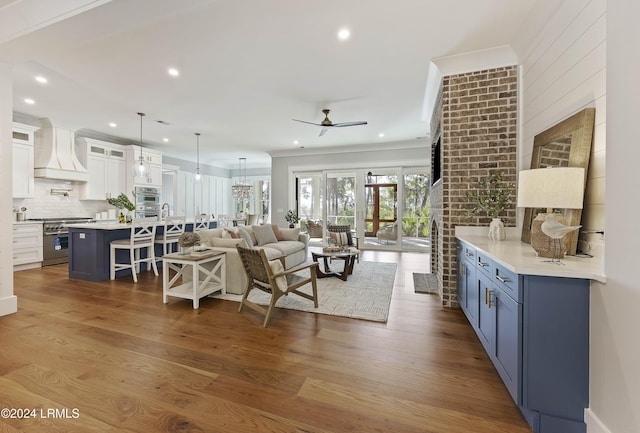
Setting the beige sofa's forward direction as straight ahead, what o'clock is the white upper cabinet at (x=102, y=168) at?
The white upper cabinet is roughly at 6 o'clock from the beige sofa.

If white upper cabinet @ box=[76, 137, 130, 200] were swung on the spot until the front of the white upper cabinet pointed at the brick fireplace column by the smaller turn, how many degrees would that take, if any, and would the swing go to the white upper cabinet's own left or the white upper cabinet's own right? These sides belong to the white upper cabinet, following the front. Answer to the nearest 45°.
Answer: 0° — it already faces it

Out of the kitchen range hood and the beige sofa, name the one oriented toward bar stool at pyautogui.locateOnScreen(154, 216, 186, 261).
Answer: the kitchen range hood

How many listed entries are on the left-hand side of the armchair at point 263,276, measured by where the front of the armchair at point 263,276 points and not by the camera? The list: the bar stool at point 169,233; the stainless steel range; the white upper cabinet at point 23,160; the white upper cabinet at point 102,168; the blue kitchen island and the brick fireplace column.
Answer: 5

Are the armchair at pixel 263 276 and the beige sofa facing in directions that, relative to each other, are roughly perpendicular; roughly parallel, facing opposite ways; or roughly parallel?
roughly perpendicular

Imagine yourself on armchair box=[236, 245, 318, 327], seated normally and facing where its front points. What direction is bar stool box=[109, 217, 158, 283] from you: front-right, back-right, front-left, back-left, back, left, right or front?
left

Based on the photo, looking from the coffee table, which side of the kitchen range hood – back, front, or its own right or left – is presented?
front

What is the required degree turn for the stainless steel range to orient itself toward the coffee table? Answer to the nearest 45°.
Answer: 0° — it already faces it

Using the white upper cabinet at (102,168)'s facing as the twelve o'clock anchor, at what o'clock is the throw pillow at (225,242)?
The throw pillow is roughly at 1 o'clock from the white upper cabinet.

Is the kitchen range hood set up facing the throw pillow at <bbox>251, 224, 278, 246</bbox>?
yes

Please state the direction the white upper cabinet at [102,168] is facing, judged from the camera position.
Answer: facing the viewer and to the right of the viewer

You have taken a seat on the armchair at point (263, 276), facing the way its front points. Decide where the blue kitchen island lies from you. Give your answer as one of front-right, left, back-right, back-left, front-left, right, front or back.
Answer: left

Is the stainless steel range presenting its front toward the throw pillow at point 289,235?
yes

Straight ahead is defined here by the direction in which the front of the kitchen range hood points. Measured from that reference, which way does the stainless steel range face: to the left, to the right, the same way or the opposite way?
the same way

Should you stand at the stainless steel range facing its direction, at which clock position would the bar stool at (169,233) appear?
The bar stool is roughly at 12 o'clock from the stainless steel range.

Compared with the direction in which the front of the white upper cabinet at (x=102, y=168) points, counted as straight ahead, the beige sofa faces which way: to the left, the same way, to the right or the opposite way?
the same way

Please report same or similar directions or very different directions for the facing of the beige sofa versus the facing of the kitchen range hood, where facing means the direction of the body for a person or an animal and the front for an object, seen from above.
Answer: same or similar directions

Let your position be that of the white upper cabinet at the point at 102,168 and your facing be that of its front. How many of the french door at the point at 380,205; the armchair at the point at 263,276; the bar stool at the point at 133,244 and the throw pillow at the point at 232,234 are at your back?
0

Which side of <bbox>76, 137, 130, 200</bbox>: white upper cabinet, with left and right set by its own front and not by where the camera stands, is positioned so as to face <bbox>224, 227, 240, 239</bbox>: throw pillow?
front
